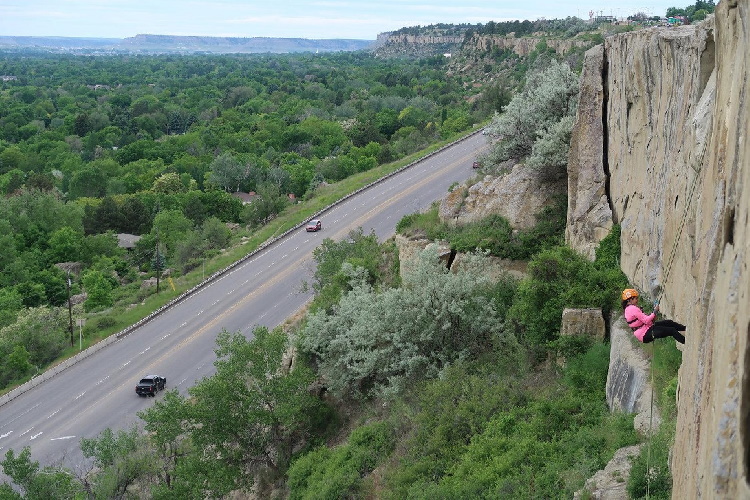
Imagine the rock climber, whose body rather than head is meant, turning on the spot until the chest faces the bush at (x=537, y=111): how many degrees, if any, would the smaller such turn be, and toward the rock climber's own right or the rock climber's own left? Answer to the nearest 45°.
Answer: approximately 90° to the rock climber's own left

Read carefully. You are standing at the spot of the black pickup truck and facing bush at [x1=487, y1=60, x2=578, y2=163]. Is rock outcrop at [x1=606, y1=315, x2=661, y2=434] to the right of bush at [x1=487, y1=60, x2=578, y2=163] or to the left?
right

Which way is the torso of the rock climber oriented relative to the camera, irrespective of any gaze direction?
to the viewer's right

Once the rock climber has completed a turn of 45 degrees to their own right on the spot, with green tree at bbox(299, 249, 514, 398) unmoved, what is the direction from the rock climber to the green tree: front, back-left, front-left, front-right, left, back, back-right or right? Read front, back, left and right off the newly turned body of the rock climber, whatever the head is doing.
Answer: back

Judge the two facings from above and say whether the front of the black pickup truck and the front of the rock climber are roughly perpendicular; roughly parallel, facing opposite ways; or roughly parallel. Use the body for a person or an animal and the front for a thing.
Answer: roughly perpendicular

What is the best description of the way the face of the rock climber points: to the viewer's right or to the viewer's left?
to the viewer's right

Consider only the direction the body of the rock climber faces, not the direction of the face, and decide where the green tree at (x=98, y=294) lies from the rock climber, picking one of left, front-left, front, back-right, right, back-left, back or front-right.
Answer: back-left
